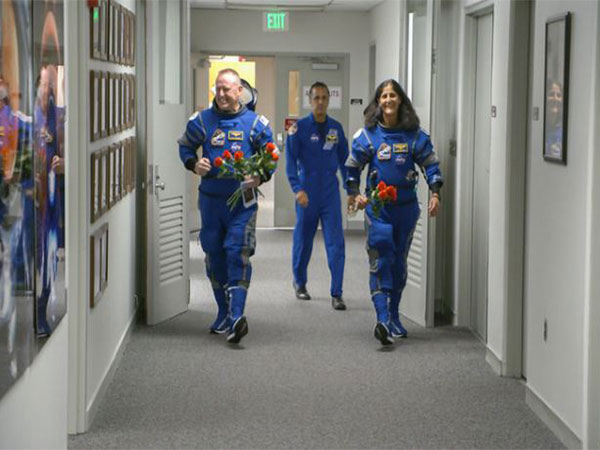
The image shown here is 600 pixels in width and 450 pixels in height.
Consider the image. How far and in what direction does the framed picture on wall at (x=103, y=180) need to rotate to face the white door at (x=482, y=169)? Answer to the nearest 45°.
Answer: approximately 45° to its left

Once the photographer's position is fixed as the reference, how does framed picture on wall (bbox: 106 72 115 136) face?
facing to the right of the viewer

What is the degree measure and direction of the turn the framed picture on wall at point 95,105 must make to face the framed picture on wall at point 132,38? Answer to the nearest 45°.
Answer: approximately 90° to its left

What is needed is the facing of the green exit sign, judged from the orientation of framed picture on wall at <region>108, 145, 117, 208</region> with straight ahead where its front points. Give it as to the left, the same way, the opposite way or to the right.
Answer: to the right

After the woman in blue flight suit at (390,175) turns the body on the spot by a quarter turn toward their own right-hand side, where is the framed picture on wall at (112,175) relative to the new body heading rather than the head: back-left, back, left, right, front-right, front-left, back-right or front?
front-left

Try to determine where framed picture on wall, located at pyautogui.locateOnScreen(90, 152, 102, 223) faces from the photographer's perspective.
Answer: facing to the right of the viewer

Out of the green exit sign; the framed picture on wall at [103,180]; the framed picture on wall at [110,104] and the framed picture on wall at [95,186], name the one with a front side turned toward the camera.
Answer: the green exit sign

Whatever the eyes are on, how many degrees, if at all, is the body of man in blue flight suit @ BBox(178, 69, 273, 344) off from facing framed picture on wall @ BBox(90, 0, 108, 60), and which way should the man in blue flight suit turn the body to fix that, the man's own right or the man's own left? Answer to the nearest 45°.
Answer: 0° — they already face it

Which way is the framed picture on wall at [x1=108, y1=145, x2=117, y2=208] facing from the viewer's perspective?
to the viewer's right

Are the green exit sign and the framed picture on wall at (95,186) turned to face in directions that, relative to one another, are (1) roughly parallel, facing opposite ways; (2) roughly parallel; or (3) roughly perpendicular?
roughly perpendicular

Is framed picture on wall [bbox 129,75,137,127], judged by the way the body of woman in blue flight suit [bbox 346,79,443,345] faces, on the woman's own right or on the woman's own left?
on the woman's own right

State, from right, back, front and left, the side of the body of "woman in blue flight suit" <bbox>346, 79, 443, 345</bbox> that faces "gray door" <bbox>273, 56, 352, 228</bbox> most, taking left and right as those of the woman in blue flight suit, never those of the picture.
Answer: back

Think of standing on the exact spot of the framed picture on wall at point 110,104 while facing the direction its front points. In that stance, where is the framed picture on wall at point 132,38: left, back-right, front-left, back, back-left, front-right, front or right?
left

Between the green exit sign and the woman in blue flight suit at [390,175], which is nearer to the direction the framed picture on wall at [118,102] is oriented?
the woman in blue flight suit
